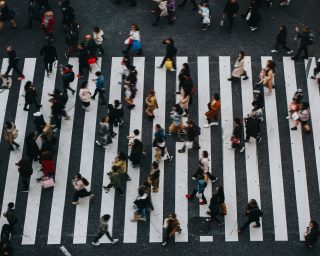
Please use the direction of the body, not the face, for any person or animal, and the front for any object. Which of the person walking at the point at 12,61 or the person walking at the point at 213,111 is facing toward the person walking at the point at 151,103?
the person walking at the point at 213,111

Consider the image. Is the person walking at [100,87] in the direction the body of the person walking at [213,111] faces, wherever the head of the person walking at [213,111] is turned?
yes

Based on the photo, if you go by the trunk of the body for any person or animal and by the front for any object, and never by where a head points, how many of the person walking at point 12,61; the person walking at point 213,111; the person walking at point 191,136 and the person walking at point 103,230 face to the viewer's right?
1

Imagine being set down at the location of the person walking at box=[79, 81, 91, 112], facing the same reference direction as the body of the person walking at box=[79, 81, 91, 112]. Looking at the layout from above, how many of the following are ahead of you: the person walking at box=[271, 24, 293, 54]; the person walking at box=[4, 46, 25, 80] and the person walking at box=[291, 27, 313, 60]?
2

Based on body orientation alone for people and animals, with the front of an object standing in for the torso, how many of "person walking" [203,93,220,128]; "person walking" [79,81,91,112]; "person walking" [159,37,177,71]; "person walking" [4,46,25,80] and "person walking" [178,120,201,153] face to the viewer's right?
1
